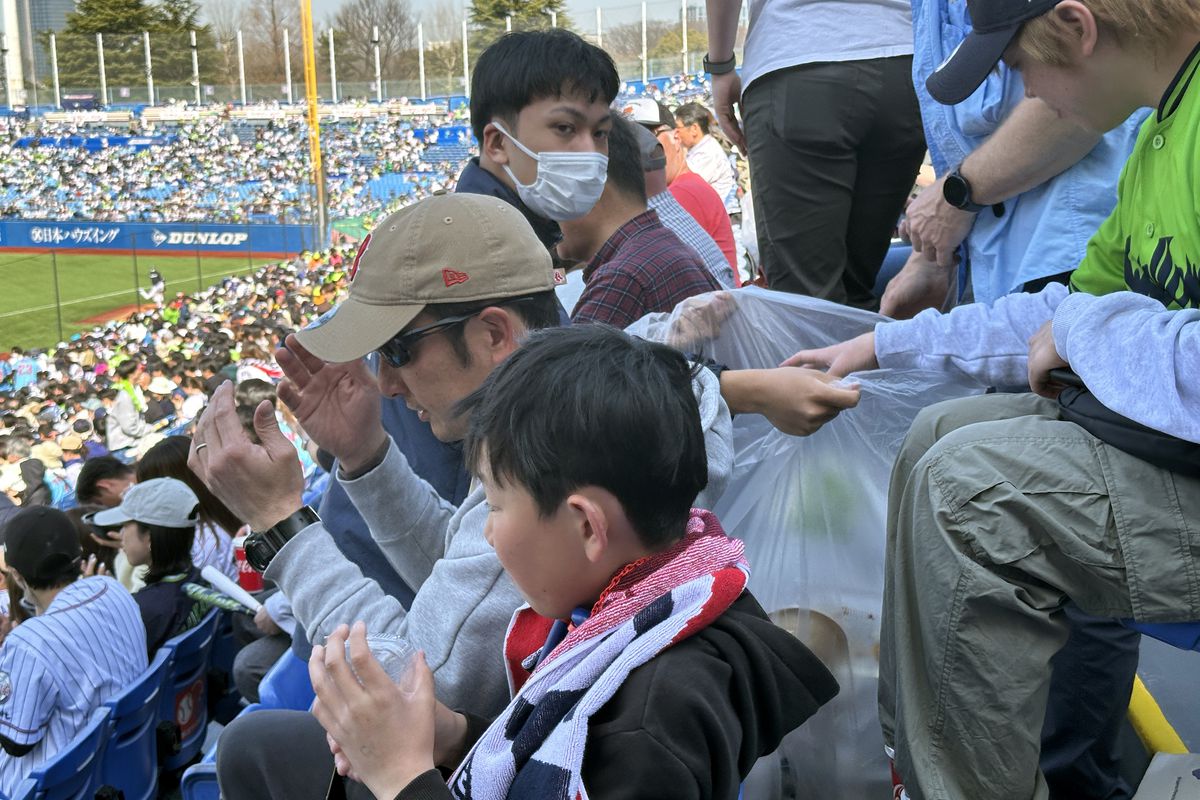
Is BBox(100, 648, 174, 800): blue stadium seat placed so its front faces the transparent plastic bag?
no

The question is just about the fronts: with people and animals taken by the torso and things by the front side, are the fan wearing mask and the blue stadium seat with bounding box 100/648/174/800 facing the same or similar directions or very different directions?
very different directions

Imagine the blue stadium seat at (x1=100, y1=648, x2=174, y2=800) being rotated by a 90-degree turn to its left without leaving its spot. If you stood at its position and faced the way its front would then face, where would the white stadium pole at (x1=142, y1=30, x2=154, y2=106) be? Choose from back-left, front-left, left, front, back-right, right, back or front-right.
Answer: back-right

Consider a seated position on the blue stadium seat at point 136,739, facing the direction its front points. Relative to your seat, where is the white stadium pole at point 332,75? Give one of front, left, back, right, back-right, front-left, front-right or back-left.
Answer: front-right

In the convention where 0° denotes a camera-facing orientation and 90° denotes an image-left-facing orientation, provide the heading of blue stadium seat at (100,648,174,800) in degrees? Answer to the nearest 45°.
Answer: approximately 135°

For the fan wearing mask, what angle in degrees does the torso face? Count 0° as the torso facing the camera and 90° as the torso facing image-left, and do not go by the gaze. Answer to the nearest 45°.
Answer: approximately 315°

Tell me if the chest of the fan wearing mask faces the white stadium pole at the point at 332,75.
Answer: no

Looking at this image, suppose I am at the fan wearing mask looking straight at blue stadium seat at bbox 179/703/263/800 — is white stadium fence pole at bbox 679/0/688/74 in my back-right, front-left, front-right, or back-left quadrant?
back-right

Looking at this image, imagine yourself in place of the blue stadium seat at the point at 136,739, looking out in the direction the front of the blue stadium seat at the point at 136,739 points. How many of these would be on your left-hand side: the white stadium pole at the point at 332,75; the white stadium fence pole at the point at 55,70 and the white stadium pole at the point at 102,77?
0

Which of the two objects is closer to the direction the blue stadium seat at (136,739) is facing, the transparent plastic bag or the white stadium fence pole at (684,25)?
the white stadium fence pole

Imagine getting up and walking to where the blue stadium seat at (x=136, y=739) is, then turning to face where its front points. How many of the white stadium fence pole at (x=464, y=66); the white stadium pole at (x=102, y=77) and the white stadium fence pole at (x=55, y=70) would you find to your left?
0

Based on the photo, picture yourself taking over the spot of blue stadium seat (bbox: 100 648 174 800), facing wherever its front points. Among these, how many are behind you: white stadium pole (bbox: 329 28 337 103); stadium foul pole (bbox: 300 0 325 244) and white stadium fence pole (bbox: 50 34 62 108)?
0

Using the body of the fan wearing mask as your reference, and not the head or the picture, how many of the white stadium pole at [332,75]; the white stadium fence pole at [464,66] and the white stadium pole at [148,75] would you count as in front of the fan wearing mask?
0
